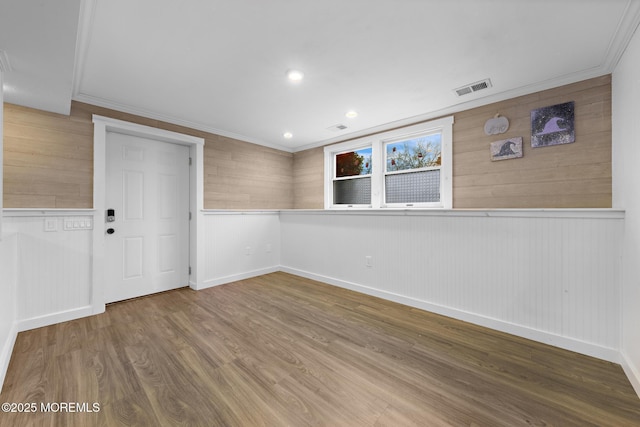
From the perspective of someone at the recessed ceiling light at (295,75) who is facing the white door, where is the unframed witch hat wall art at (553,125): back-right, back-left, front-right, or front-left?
back-right

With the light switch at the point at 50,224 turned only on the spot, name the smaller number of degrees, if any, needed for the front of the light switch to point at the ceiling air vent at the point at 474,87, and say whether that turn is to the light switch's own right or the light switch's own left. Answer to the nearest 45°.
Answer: approximately 45° to the light switch's own left

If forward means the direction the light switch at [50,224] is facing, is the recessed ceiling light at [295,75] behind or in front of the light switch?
in front

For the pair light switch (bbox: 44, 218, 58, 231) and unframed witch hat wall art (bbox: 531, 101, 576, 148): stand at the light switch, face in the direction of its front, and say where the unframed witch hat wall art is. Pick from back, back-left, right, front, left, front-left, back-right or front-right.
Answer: front-left

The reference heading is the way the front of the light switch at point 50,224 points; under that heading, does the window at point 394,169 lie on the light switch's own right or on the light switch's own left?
on the light switch's own left
